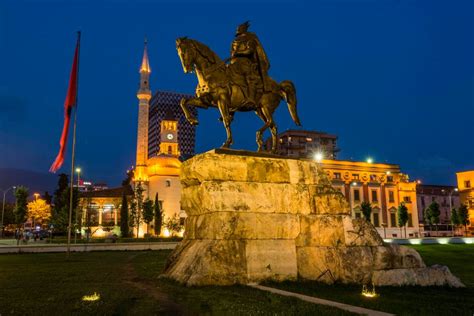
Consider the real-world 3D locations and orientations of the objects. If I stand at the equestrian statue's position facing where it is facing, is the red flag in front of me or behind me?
in front

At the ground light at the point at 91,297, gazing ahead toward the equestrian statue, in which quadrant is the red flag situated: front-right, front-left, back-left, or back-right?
front-left

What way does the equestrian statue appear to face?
to the viewer's left

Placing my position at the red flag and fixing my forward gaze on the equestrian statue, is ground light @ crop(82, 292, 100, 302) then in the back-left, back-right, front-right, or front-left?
front-right
